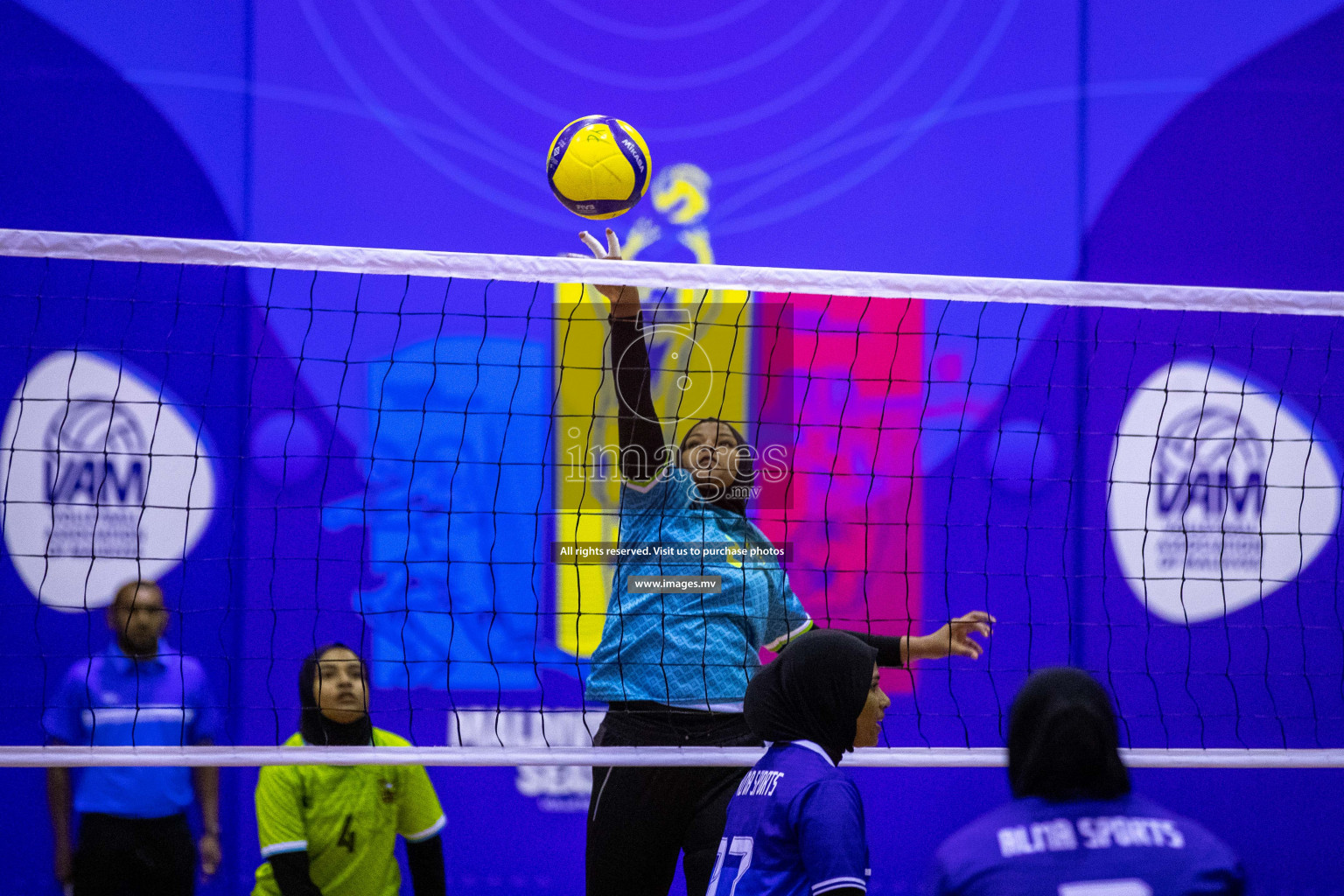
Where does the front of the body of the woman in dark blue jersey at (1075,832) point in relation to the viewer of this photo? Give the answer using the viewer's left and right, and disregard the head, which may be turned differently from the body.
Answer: facing away from the viewer

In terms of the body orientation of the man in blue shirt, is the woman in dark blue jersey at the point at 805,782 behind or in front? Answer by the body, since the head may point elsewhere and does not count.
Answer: in front

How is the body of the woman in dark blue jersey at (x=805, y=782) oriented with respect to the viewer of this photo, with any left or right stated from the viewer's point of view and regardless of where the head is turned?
facing away from the viewer and to the right of the viewer

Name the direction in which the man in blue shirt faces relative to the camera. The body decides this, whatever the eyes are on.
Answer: toward the camera

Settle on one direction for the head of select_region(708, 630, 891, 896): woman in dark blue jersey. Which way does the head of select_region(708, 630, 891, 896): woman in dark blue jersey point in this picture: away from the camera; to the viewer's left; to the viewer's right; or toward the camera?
to the viewer's right

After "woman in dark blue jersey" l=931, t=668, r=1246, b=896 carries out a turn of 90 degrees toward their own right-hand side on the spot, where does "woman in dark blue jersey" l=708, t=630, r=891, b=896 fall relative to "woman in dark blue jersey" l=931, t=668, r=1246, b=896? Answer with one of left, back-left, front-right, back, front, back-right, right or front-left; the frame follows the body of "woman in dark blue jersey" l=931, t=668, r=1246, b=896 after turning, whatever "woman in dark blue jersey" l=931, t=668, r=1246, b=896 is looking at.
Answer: back-left

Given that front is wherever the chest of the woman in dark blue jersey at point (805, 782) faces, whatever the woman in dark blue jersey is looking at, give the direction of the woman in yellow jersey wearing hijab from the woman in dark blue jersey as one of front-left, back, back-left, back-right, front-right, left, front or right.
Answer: left

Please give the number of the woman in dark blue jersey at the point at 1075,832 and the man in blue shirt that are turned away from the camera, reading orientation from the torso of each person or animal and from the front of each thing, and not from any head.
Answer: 1

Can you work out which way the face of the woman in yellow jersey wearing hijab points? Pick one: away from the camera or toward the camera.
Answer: toward the camera

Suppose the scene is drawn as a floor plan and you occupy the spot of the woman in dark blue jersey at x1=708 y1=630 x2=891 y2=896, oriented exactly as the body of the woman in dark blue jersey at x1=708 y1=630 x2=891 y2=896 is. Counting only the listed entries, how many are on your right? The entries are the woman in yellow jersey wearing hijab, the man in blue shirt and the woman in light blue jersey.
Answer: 0

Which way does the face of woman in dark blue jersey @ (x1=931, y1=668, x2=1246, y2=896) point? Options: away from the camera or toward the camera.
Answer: away from the camera

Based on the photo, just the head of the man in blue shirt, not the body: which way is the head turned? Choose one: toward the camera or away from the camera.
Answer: toward the camera

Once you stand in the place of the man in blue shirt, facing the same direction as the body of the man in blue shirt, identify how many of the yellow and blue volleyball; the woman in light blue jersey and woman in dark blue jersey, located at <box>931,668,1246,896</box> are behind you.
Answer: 0

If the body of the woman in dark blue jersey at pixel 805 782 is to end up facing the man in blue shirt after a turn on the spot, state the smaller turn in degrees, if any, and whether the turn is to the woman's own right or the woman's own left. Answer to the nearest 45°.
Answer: approximately 90° to the woman's own left

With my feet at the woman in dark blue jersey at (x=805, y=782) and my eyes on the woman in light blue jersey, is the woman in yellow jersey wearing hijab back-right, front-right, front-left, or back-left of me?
front-left
